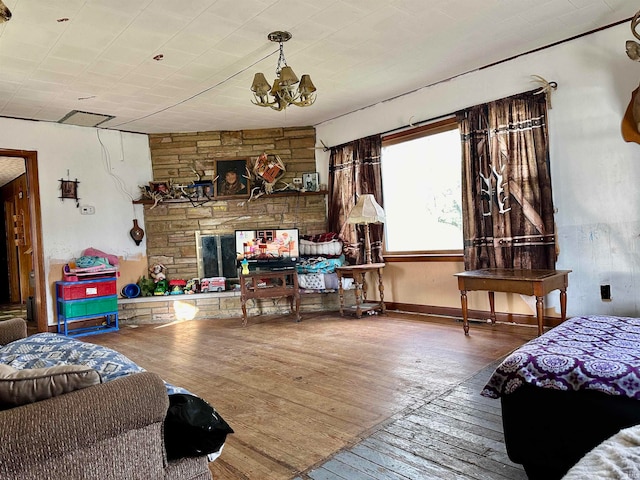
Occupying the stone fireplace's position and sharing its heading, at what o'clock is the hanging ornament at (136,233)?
The hanging ornament is roughly at 3 o'clock from the stone fireplace.

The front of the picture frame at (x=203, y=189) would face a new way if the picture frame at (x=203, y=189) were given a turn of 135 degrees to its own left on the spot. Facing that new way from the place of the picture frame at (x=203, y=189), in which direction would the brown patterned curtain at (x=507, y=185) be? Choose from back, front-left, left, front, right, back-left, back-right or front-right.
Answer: right

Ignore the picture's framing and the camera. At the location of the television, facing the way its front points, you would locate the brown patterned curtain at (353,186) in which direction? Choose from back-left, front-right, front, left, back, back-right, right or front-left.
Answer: left

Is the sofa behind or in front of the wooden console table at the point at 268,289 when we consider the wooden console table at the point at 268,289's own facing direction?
in front

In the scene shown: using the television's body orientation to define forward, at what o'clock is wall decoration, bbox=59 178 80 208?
The wall decoration is roughly at 3 o'clock from the television.

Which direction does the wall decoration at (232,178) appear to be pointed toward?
toward the camera

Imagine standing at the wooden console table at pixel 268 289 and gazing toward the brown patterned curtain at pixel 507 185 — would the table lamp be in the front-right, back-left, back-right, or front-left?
front-left

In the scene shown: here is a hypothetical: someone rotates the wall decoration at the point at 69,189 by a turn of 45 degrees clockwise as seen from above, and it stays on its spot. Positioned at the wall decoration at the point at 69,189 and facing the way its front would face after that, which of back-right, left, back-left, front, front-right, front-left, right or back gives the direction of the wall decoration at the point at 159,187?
back-left

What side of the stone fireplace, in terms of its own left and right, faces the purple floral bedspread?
front

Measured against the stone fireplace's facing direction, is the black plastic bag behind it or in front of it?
in front

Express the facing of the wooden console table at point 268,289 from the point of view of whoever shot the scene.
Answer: facing the viewer

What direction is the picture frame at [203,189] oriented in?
toward the camera

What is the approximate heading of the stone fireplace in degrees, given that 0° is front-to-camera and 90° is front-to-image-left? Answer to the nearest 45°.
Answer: approximately 0°

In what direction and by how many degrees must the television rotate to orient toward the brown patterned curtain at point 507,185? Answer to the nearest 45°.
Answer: approximately 45° to its left
